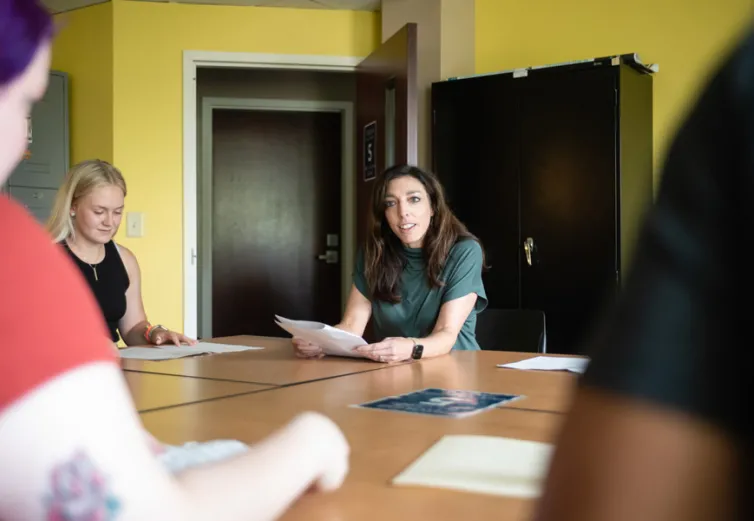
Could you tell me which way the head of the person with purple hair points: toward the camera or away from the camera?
away from the camera

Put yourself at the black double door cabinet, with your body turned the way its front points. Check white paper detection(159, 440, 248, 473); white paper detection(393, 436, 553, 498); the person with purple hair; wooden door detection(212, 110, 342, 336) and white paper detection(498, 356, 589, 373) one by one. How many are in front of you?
4

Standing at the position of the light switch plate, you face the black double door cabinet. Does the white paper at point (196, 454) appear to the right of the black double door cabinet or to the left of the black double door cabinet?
right

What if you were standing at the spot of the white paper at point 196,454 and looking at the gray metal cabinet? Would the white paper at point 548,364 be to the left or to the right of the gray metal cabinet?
right

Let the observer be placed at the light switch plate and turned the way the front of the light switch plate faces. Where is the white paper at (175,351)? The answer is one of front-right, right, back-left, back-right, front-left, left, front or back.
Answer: front

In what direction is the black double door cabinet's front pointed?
toward the camera

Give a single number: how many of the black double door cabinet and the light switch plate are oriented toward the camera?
2

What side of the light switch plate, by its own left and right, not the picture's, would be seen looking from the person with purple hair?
front

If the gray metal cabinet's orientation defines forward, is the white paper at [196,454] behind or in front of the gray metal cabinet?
in front

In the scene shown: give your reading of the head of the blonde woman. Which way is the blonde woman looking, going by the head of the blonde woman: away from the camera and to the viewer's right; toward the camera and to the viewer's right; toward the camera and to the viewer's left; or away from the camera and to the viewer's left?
toward the camera and to the viewer's right

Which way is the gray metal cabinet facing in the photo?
toward the camera

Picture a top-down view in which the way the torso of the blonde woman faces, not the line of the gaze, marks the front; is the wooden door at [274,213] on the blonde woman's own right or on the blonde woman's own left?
on the blonde woman's own left

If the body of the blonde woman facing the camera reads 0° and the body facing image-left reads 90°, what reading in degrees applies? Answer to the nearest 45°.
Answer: approximately 315°

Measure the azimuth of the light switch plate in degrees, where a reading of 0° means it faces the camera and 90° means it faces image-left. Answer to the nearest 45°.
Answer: approximately 0°
